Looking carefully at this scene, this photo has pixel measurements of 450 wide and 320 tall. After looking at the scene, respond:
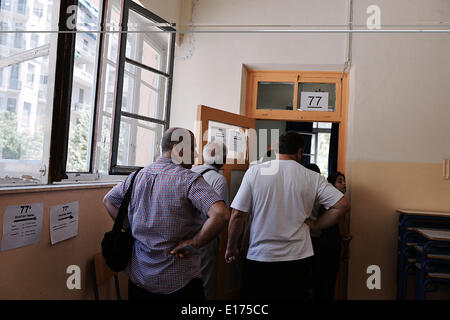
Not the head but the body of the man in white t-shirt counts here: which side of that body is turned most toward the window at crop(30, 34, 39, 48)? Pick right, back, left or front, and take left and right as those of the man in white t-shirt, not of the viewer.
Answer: left

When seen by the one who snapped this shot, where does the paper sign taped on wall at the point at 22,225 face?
facing the viewer and to the right of the viewer

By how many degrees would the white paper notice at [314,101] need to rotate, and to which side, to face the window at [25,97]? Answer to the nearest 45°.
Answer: approximately 45° to its right

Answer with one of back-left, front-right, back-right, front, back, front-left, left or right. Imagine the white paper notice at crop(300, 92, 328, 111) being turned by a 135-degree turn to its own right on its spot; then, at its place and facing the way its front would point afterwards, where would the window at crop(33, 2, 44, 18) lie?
left

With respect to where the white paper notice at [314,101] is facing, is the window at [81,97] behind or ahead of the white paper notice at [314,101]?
ahead

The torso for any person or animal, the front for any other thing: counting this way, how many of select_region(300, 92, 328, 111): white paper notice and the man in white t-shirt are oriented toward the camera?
1

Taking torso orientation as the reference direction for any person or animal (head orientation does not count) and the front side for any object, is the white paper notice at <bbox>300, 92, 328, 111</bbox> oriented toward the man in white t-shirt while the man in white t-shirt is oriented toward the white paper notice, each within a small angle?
yes

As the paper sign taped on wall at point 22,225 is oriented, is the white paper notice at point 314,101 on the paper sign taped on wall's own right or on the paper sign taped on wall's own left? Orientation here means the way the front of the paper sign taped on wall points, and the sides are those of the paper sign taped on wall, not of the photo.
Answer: on the paper sign taped on wall's own left

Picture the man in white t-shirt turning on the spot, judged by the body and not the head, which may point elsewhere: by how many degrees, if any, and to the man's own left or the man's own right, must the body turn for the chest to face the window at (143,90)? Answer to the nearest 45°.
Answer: approximately 45° to the man's own left

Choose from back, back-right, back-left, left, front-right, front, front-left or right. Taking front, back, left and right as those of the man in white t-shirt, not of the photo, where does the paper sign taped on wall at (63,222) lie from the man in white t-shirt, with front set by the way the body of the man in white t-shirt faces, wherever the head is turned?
left

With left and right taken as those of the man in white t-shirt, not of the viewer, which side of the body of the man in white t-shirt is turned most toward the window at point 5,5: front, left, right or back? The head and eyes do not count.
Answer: left

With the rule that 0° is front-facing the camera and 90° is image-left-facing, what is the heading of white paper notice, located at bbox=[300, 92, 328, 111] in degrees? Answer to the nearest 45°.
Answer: approximately 0°

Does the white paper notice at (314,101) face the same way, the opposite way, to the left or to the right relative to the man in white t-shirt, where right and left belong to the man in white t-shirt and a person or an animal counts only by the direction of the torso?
the opposite way

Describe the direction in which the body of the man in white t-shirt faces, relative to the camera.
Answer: away from the camera

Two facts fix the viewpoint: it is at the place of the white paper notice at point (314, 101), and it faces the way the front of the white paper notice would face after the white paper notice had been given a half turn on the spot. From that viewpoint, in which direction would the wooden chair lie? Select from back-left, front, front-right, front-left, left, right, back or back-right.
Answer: back-left
